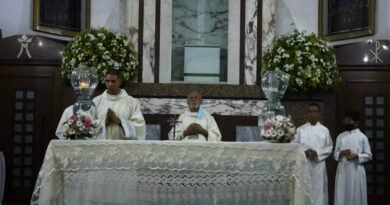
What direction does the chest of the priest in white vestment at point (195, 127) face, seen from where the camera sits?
toward the camera

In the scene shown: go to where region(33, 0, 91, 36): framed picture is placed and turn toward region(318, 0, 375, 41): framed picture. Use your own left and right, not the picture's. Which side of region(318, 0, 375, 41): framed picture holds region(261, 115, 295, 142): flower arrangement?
right

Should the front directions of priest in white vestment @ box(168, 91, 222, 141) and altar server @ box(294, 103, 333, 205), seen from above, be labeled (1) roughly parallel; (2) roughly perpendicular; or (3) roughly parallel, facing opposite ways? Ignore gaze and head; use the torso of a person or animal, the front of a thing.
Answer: roughly parallel

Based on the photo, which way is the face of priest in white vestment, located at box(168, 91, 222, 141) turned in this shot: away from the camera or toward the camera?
toward the camera

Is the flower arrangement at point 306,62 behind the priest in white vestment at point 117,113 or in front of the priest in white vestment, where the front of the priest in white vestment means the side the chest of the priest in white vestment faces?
behind

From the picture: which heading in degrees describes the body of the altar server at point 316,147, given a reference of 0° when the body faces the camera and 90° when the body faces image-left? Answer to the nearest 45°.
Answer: approximately 0°

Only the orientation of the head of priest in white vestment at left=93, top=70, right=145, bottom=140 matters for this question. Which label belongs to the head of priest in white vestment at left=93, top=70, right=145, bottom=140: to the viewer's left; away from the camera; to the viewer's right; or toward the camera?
toward the camera

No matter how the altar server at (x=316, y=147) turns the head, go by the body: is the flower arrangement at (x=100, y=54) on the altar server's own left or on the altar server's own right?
on the altar server's own right

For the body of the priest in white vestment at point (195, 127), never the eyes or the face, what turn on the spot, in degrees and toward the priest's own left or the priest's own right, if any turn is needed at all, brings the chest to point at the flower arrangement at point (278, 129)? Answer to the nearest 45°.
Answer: approximately 45° to the priest's own left

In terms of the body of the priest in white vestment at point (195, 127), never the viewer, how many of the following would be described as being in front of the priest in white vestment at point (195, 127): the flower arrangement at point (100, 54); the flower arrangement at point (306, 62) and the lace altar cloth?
1

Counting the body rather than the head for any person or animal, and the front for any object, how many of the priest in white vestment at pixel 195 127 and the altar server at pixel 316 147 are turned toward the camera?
2

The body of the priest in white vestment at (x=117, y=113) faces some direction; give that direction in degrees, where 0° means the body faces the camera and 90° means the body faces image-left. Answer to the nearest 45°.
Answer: approximately 45°

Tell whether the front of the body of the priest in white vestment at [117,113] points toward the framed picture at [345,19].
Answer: no

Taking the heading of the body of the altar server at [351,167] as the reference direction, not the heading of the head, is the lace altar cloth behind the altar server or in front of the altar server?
in front

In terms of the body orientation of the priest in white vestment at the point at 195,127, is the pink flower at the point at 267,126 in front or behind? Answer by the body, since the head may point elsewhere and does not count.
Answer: in front
